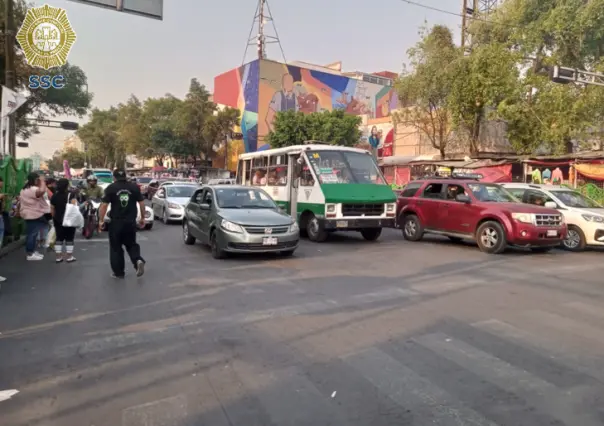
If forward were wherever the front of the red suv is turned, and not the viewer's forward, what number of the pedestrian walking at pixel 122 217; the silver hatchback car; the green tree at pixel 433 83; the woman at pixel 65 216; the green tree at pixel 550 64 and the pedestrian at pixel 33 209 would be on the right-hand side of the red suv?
4

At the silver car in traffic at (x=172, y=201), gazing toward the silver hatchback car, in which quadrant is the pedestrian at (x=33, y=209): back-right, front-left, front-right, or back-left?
front-right

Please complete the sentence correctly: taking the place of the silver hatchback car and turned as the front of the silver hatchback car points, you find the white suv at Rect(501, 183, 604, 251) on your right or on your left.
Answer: on your left

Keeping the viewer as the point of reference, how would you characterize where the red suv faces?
facing the viewer and to the right of the viewer

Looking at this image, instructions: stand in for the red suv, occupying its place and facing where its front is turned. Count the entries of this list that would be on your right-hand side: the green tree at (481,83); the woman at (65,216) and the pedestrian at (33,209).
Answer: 2

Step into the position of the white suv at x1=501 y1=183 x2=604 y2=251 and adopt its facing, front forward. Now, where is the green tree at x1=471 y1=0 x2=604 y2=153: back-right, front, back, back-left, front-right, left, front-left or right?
back-left

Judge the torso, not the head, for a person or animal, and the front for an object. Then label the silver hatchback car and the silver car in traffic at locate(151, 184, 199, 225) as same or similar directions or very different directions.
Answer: same or similar directions

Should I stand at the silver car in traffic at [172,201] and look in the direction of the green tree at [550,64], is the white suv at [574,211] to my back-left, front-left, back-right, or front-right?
front-right

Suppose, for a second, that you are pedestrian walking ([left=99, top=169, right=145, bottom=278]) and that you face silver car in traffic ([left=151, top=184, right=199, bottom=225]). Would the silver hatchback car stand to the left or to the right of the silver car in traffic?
right

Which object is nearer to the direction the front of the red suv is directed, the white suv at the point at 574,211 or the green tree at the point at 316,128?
the white suv

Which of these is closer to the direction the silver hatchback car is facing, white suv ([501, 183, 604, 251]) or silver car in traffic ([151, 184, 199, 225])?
the white suv

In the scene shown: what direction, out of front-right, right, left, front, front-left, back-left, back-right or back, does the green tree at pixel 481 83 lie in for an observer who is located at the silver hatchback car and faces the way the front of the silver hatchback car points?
left
